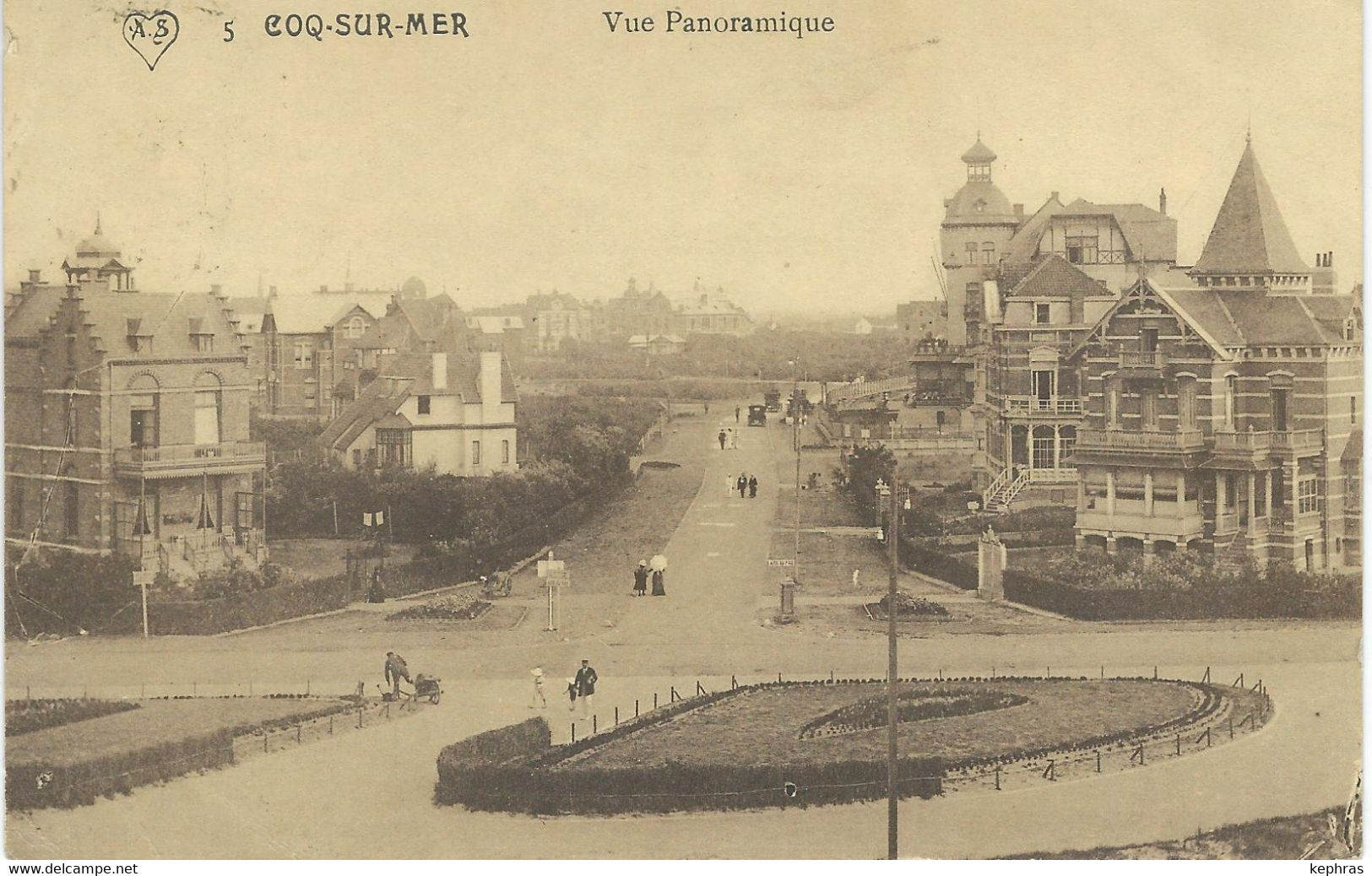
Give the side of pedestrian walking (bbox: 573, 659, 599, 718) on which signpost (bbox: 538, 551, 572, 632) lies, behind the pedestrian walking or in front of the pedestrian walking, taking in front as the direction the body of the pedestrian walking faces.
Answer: behind

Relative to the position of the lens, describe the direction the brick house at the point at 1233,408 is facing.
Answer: facing the viewer and to the left of the viewer

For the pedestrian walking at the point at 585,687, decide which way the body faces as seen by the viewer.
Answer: toward the camera

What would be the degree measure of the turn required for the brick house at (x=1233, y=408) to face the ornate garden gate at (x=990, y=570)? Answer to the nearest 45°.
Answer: approximately 45° to its right

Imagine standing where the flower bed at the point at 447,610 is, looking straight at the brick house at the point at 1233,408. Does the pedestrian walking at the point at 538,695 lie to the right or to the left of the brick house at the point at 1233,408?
right

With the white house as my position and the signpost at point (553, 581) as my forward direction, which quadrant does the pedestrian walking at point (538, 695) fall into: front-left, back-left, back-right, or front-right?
front-right

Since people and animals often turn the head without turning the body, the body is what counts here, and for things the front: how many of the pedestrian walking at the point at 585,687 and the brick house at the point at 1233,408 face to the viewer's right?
0

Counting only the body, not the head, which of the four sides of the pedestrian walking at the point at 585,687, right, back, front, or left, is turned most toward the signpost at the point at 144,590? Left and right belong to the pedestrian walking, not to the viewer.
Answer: right

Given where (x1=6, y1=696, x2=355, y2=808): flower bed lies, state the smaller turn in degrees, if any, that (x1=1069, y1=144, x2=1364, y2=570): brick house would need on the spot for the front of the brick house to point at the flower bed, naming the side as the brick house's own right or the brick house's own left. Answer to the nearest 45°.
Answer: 0° — it already faces it

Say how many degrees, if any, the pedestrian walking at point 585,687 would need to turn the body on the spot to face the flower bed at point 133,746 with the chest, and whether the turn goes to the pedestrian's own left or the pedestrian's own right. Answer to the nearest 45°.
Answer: approximately 90° to the pedestrian's own right
